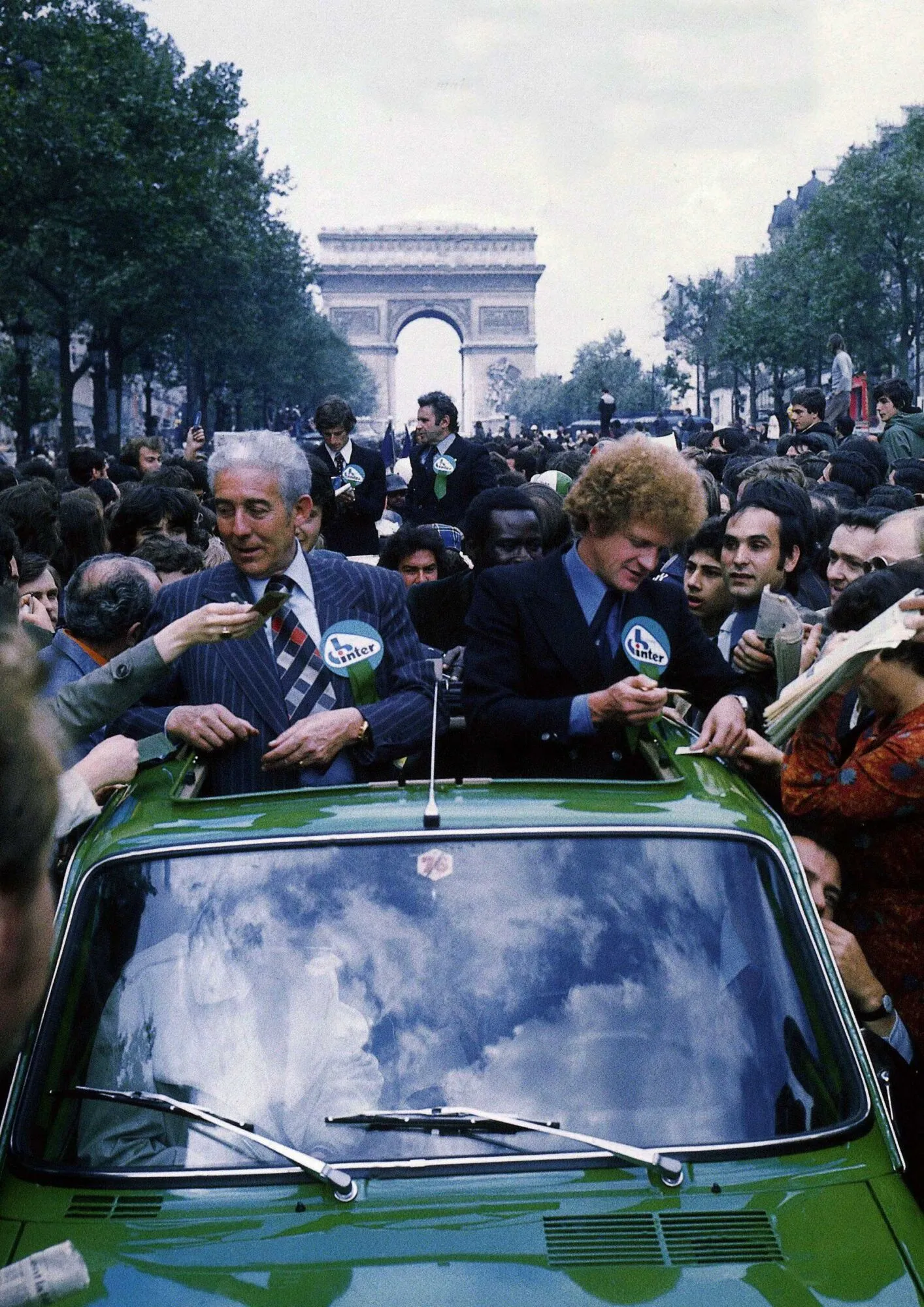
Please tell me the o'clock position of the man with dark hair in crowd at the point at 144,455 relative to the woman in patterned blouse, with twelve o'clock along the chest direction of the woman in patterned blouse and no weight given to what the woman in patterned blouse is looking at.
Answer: The man with dark hair in crowd is roughly at 2 o'clock from the woman in patterned blouse.

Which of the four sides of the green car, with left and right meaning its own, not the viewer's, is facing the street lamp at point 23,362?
back

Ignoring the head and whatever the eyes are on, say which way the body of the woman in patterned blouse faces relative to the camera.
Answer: to the viewer's left

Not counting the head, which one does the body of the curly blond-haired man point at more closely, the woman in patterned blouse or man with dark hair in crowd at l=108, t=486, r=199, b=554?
the woman in patterned blouse

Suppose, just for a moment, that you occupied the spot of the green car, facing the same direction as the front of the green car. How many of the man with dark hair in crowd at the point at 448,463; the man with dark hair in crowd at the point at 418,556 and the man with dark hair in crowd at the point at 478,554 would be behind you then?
3

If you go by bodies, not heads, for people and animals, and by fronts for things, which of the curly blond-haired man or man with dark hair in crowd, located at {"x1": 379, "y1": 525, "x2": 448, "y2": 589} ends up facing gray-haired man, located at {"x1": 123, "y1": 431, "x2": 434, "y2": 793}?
the man with dark hair in crowd

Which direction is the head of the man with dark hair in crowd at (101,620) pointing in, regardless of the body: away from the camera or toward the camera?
away from the camera

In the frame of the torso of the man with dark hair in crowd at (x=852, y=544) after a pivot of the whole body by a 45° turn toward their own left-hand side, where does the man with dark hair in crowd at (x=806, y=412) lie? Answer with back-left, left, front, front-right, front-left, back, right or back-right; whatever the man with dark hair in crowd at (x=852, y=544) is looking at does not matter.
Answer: back

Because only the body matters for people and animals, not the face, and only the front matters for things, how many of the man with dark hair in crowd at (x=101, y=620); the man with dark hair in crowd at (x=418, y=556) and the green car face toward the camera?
2
